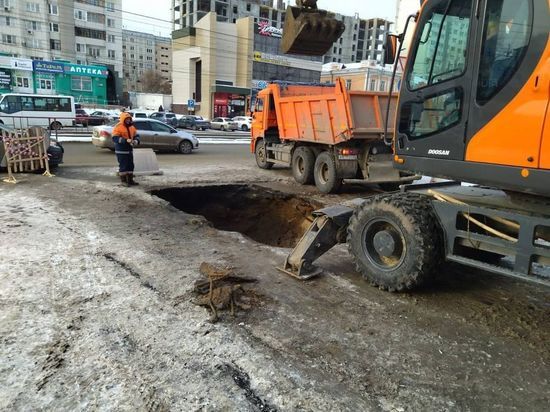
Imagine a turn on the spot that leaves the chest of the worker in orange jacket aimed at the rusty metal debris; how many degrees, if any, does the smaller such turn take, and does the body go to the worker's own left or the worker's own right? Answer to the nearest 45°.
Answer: approximately 45° to the worker's own right

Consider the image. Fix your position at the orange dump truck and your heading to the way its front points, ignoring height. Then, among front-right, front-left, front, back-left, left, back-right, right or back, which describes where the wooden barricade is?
front-left

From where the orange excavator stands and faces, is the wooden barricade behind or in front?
in front

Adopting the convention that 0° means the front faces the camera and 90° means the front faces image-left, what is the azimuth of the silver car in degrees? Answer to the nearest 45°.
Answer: approximately 270°

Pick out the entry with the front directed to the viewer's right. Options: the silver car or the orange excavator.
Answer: the silver car

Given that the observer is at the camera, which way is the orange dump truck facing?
facing away from the viewer and to the left of the viewer

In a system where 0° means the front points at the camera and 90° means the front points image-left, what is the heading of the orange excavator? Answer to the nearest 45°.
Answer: approximately 135°

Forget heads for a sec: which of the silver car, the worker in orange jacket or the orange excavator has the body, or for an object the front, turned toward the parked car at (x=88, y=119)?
the orange excavator
